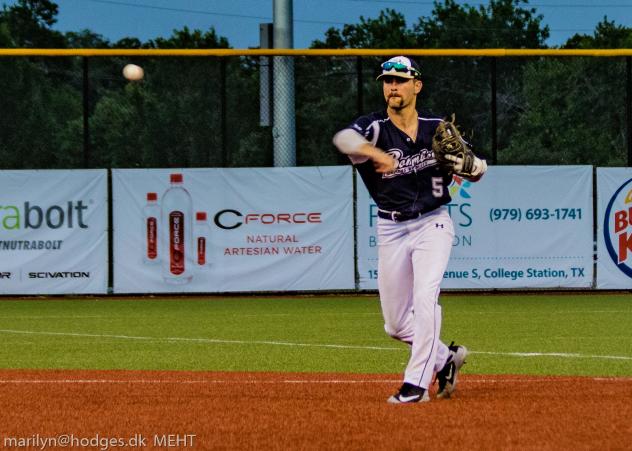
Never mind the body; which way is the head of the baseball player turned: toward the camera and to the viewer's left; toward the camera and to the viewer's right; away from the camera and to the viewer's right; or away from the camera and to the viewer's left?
toward the camera and to the viewer's left

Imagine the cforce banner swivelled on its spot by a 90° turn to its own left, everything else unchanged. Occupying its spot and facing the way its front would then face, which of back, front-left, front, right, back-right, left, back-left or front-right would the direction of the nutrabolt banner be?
back

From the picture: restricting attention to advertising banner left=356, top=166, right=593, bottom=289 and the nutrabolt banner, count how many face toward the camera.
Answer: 2

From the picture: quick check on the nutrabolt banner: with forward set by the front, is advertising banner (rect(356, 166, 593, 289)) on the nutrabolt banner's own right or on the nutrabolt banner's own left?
on the nutrabolt banner's own left

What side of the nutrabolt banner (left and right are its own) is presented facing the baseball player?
front

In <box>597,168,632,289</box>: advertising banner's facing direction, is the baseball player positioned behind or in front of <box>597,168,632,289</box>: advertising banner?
in front

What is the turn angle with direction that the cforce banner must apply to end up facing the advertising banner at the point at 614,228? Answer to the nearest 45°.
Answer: approximately 90° to its left

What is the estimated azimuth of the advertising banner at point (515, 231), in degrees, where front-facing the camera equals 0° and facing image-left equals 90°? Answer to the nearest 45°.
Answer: approximately 0°

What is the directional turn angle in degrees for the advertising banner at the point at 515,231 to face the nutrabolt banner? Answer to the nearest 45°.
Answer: approximately 90° to its right
